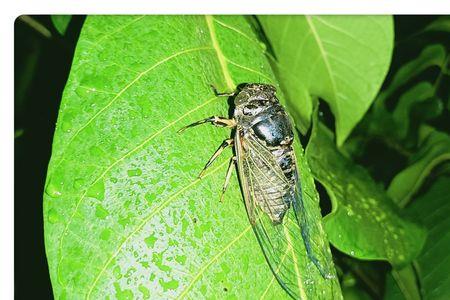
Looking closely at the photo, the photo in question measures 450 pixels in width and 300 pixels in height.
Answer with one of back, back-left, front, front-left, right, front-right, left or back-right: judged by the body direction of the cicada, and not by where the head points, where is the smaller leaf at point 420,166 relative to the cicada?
front-right

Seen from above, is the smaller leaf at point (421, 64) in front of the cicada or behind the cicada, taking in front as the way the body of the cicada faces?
in front

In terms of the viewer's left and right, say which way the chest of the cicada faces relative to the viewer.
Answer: facing away from the viewer
